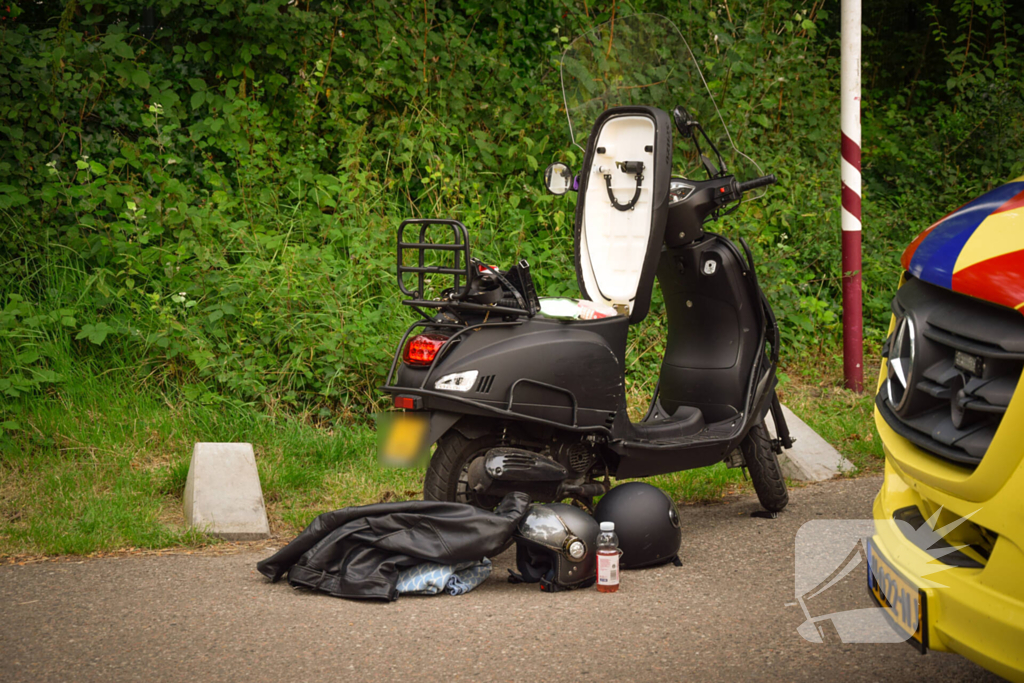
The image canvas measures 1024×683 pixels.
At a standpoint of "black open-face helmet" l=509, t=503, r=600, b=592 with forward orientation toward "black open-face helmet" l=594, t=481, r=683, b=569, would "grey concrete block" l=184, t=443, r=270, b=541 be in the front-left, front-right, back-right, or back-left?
back-left

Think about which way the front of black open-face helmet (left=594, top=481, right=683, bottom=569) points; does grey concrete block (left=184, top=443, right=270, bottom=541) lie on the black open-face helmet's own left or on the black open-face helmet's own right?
on the black open-face helmet's own left

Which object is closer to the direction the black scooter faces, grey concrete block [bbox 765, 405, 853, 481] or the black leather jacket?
the grey concrete block

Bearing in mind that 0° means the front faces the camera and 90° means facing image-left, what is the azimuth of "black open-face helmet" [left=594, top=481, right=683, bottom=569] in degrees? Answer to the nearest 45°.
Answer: approximately 225°

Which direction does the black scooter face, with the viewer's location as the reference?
facing away from the viewer and to the right of the viewer

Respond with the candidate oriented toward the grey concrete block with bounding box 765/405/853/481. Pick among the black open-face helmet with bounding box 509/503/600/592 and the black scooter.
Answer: the black scooter

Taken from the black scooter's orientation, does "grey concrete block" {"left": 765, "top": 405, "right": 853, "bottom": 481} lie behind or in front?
in front

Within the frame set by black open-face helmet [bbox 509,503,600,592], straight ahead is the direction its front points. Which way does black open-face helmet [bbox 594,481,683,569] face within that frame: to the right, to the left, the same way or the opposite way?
the opposite way
